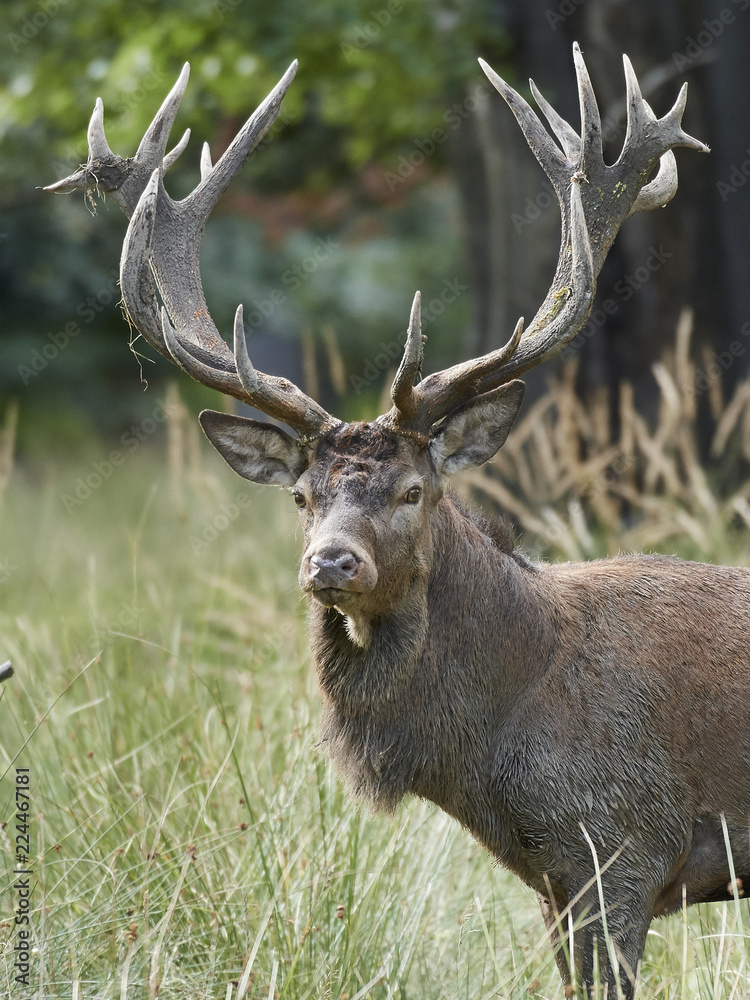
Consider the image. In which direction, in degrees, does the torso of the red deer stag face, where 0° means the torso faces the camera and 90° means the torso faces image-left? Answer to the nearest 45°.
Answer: approximately 45°
